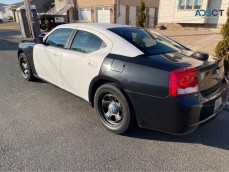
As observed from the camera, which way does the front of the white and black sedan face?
facing away from the viewer and to the left of the viewer

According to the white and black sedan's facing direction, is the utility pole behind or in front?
in front
